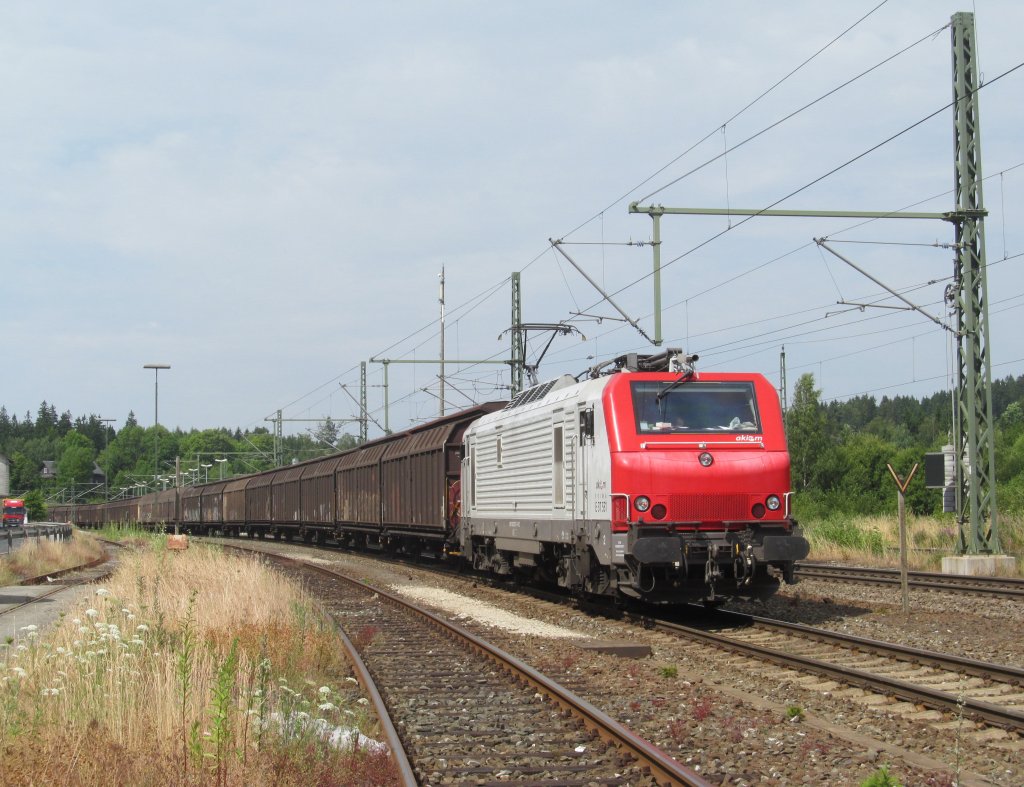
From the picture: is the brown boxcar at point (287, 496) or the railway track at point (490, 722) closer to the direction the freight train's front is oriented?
the railway track

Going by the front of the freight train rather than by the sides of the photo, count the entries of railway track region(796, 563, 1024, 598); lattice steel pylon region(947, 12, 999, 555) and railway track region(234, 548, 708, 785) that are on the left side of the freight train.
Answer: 2

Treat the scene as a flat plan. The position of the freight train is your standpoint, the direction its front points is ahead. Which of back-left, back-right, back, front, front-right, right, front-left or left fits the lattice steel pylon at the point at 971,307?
left

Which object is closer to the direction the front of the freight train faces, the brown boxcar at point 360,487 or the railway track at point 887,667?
the railway track
